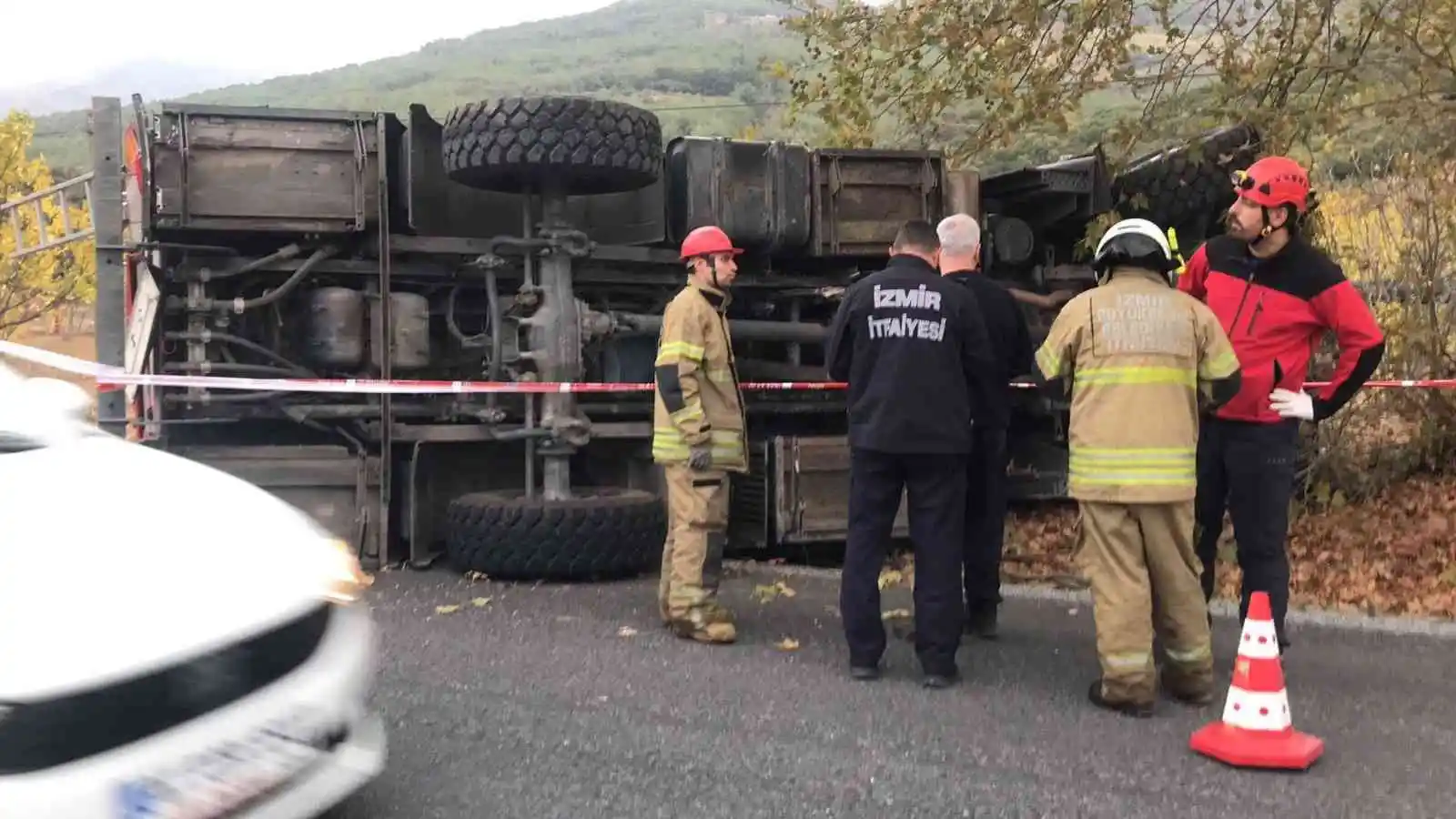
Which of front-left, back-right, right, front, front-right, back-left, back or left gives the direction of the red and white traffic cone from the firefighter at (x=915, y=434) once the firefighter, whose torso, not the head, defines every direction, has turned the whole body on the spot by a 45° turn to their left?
back

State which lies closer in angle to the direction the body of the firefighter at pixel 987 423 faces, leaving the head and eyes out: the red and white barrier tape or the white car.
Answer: the red and white barrier tape

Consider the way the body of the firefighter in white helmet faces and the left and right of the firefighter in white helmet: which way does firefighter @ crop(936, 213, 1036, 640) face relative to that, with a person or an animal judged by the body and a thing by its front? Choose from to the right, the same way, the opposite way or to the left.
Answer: the same way

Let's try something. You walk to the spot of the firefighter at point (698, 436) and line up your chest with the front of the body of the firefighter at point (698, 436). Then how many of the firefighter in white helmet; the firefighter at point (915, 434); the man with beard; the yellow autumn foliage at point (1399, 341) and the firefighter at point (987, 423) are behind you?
0

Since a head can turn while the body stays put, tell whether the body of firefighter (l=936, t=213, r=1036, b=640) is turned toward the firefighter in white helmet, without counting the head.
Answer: no

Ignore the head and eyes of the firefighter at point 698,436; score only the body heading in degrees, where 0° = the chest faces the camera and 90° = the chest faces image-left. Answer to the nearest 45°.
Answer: approximately 270°

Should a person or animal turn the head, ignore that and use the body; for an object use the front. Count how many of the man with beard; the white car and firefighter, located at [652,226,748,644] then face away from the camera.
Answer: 0

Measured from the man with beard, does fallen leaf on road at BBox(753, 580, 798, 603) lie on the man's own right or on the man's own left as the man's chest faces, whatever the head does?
on the man's own right

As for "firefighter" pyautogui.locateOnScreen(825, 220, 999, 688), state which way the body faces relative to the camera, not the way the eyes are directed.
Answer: away from the camera

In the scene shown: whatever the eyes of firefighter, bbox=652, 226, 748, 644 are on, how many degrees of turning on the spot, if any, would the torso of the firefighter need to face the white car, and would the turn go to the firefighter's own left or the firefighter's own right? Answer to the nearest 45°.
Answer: approximately 90° to the firefighter's own right

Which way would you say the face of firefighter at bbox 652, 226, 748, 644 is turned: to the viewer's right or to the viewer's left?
to the viewer's right

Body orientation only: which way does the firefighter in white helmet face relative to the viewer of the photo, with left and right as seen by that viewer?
facing away from the viewer

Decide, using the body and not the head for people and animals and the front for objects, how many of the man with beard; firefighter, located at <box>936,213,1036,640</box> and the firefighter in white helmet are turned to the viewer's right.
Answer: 0

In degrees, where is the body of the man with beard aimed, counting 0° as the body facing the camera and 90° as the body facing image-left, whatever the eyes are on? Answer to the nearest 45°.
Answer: approximately 45°

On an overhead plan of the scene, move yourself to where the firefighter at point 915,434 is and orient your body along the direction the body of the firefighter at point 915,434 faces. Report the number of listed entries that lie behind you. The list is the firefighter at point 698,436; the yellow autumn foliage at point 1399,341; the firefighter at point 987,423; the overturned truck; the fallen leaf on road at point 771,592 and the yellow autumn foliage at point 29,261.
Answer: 0

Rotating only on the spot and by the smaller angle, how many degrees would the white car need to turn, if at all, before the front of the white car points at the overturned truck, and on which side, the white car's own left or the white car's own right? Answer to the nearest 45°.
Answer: approximately 135° to the white car's own left

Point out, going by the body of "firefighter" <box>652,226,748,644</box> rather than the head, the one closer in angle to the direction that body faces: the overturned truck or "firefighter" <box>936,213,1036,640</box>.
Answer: the firefighter

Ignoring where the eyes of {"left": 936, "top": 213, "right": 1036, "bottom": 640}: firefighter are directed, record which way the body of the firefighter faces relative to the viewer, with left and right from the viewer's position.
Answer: facing away from the viewer

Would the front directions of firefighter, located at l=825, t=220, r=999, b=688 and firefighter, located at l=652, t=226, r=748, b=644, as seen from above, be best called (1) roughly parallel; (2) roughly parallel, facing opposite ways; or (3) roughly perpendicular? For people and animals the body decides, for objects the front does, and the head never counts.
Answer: roughly perpendicular

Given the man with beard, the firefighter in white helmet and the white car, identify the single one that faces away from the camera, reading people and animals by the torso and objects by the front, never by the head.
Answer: the firefighter in white helmet

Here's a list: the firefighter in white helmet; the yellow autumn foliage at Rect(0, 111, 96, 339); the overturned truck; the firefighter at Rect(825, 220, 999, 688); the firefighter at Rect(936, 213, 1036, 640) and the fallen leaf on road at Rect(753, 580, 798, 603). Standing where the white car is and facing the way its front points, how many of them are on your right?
0

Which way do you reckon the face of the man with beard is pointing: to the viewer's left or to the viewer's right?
to the viewer's left
